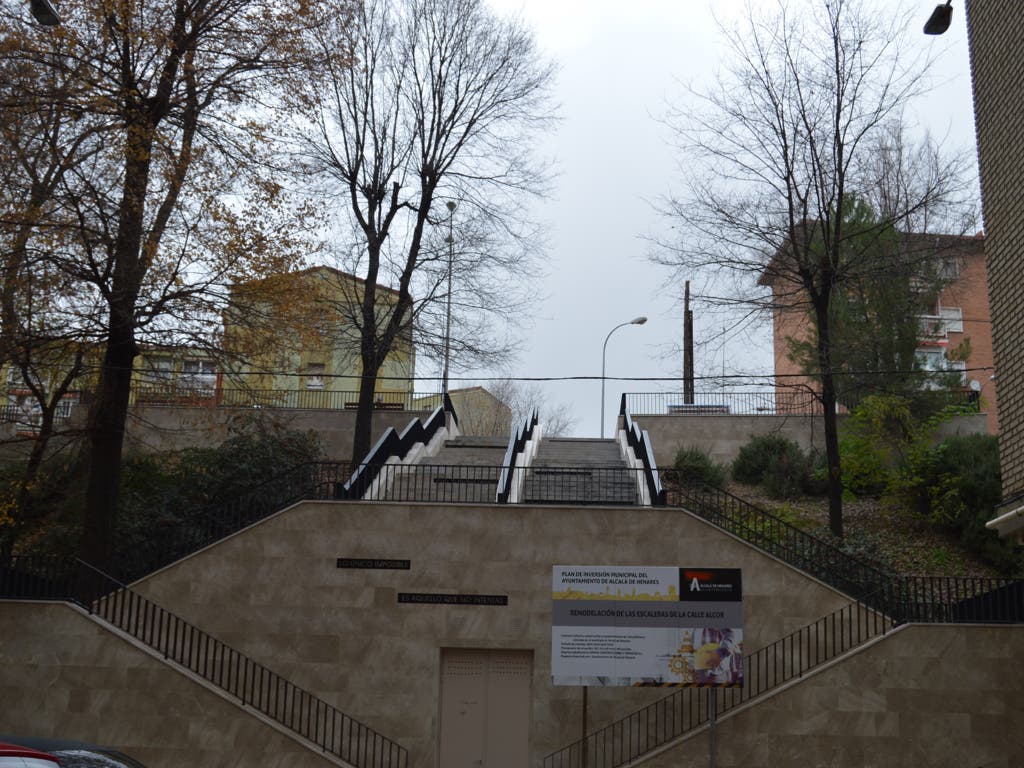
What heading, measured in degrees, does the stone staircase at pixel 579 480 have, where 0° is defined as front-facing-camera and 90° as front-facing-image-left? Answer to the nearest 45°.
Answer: approximately 0°

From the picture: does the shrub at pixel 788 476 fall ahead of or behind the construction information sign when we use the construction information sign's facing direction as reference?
behind

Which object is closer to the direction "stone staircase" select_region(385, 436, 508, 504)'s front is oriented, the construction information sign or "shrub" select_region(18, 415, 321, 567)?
the construction information sign

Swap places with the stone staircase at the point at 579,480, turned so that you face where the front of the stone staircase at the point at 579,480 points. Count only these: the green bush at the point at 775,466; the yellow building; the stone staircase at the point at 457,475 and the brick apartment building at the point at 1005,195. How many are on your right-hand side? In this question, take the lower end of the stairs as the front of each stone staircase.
2

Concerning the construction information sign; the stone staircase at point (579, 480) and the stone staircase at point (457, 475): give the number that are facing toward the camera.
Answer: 3

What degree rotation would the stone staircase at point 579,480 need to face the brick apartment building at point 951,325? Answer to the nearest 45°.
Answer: approximately 135° to its left

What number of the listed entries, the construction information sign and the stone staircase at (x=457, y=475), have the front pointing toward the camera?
2

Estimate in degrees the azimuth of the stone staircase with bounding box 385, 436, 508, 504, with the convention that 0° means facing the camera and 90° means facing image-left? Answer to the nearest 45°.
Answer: approximately 0°

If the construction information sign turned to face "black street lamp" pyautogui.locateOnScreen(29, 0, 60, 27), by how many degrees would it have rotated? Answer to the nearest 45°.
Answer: approximately 45° to its right
